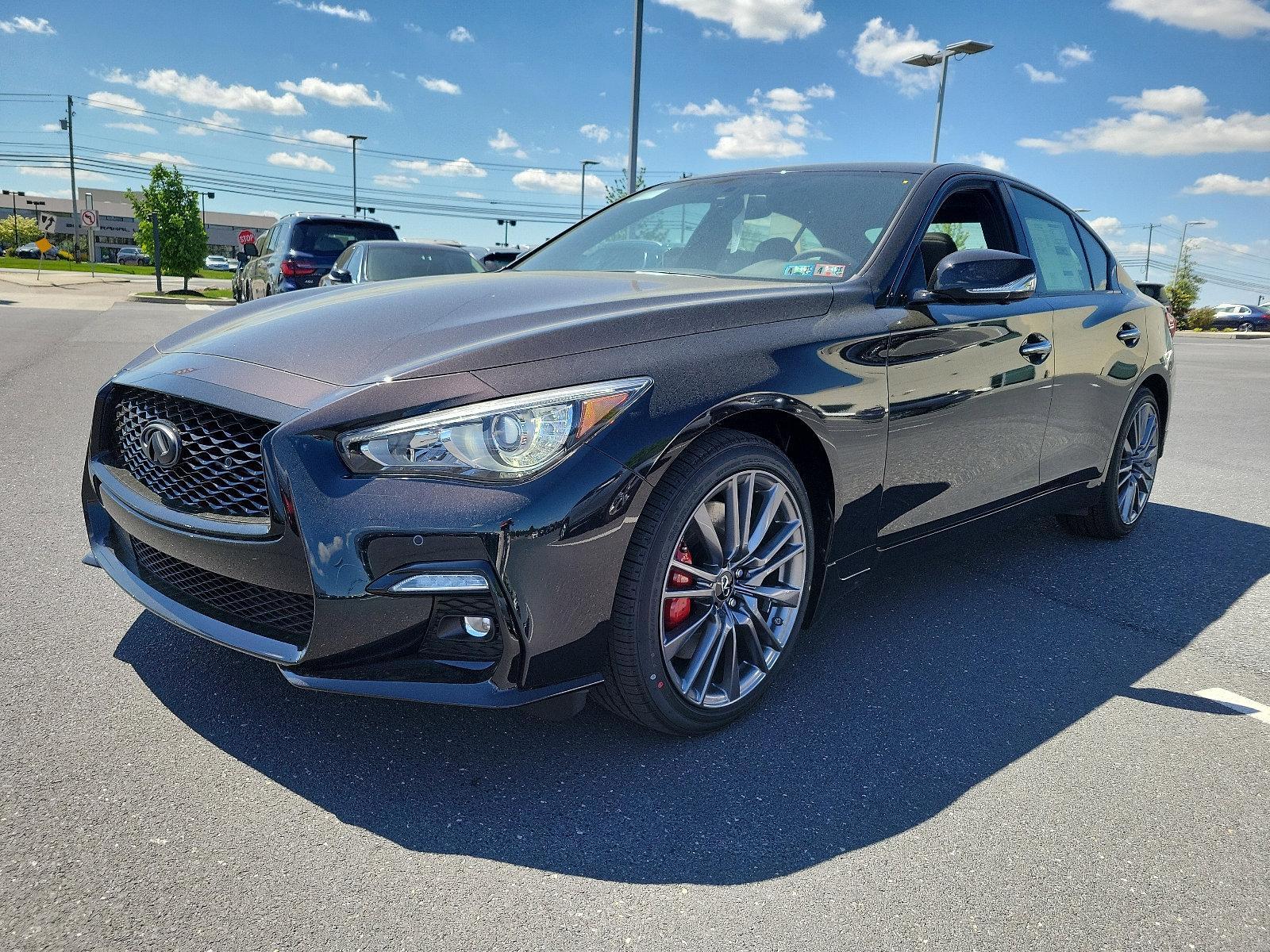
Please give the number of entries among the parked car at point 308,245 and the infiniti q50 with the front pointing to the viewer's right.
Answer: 0

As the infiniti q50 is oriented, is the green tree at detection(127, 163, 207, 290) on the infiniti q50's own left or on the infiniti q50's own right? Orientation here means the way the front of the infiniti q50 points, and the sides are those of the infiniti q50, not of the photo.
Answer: on the infiniti q50's own right

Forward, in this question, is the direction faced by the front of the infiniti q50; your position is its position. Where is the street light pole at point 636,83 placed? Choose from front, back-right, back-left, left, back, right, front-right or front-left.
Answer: back-right

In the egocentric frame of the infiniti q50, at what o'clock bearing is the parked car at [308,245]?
The parked car is roughly at 4 o'clock from the infiniti q50.

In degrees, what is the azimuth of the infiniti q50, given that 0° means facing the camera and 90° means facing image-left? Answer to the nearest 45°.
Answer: approximately 45°

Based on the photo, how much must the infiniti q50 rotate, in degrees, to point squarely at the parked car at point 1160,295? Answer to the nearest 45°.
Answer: approximately 180°

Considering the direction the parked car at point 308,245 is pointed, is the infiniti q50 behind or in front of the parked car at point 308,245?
behind

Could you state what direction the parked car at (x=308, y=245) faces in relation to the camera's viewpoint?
facing away from the viewer and to the left of the viewer

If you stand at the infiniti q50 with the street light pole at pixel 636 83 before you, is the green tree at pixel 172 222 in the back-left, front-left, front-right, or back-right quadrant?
front-left

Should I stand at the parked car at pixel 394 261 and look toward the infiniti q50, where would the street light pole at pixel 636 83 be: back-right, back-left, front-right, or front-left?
back-left
